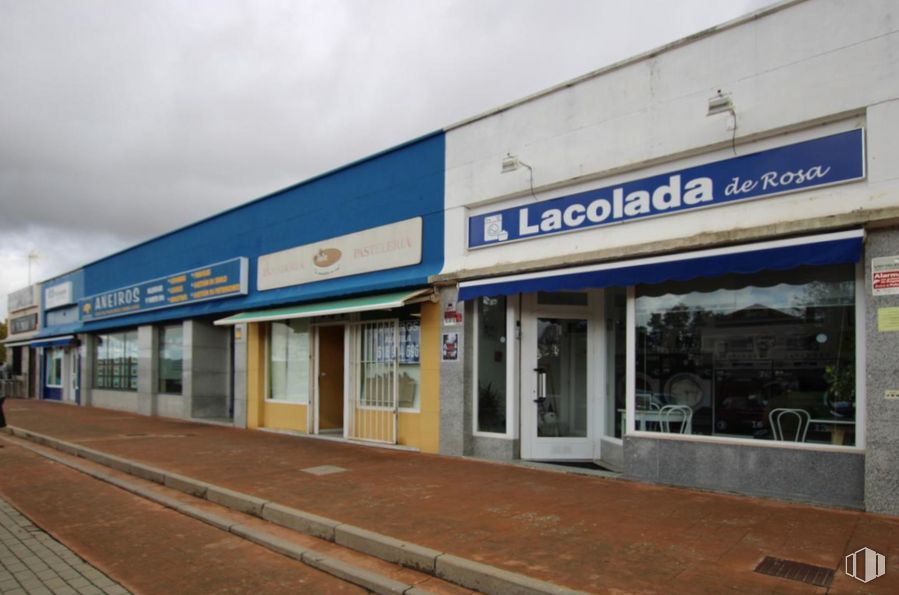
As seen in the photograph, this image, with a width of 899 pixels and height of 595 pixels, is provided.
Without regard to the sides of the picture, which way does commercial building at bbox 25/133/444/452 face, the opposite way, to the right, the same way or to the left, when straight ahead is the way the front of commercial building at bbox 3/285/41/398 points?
the same way

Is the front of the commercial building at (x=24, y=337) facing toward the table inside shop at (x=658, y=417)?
no

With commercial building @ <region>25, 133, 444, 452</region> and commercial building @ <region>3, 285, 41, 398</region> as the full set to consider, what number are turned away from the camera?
0

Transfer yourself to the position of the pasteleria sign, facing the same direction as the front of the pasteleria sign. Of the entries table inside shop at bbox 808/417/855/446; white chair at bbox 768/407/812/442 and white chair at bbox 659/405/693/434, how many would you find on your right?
0

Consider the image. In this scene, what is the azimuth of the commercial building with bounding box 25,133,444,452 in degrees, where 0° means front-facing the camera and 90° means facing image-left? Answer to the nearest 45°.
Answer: approximately 45°

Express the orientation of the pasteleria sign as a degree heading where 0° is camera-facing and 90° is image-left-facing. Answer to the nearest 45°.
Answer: approximately 45°

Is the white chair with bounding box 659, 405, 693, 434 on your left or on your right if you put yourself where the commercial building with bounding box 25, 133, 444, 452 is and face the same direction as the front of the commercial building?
on your left

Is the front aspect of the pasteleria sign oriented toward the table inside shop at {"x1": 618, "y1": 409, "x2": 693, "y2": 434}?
no

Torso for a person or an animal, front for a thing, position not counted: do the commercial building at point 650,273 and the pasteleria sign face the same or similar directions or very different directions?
same or similar directions

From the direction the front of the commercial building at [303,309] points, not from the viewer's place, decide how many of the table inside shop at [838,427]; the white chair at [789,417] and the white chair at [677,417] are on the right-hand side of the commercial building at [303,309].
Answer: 0

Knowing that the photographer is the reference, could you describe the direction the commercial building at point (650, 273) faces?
facing the viewer and to the left of the viewer

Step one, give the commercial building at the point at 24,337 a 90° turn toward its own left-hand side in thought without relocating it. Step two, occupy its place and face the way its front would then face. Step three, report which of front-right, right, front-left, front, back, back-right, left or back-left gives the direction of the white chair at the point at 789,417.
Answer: front-right

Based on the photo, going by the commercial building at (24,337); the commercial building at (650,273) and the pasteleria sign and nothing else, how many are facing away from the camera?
0
